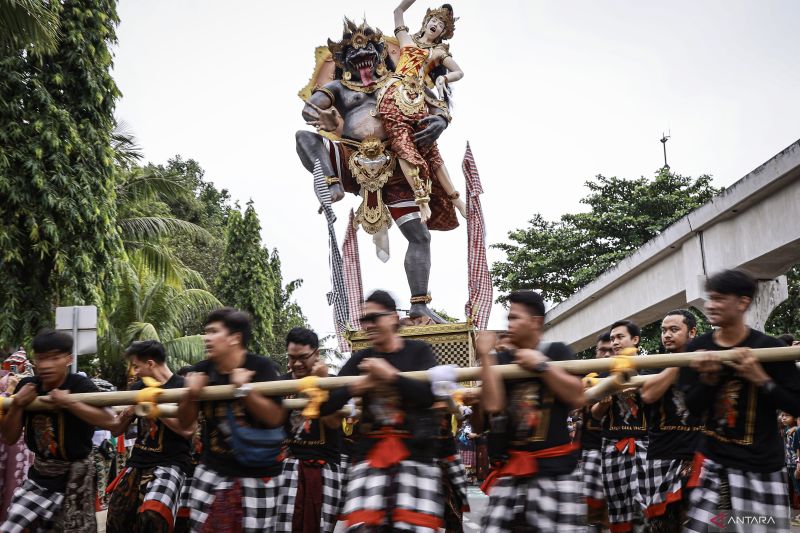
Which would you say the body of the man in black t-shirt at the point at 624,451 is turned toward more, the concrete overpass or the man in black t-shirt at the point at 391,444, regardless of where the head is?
the man in black t-shirt

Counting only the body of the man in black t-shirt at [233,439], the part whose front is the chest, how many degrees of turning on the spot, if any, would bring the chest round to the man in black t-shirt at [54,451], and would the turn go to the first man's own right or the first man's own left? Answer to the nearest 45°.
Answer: approximately 90° to the first man's own right

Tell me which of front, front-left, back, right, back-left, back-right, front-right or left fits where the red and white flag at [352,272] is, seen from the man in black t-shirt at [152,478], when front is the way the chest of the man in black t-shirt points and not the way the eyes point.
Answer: back

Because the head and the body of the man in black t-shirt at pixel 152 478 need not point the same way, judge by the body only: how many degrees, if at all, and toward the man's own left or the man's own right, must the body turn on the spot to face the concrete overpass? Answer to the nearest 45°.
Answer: approximately 180°

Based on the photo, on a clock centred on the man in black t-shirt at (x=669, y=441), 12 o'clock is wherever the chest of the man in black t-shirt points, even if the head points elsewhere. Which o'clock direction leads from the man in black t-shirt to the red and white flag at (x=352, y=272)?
The red and white flag is roughly at 3 o'clock from the man in black t-shirt.

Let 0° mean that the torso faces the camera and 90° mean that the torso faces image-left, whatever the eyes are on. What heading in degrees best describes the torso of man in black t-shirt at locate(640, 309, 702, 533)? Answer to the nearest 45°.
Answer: approximately 45°

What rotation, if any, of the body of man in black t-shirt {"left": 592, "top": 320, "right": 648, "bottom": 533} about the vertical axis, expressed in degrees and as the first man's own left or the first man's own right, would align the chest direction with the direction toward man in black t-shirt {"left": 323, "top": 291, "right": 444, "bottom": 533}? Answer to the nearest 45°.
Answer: approximately 45° to the first man's own right
